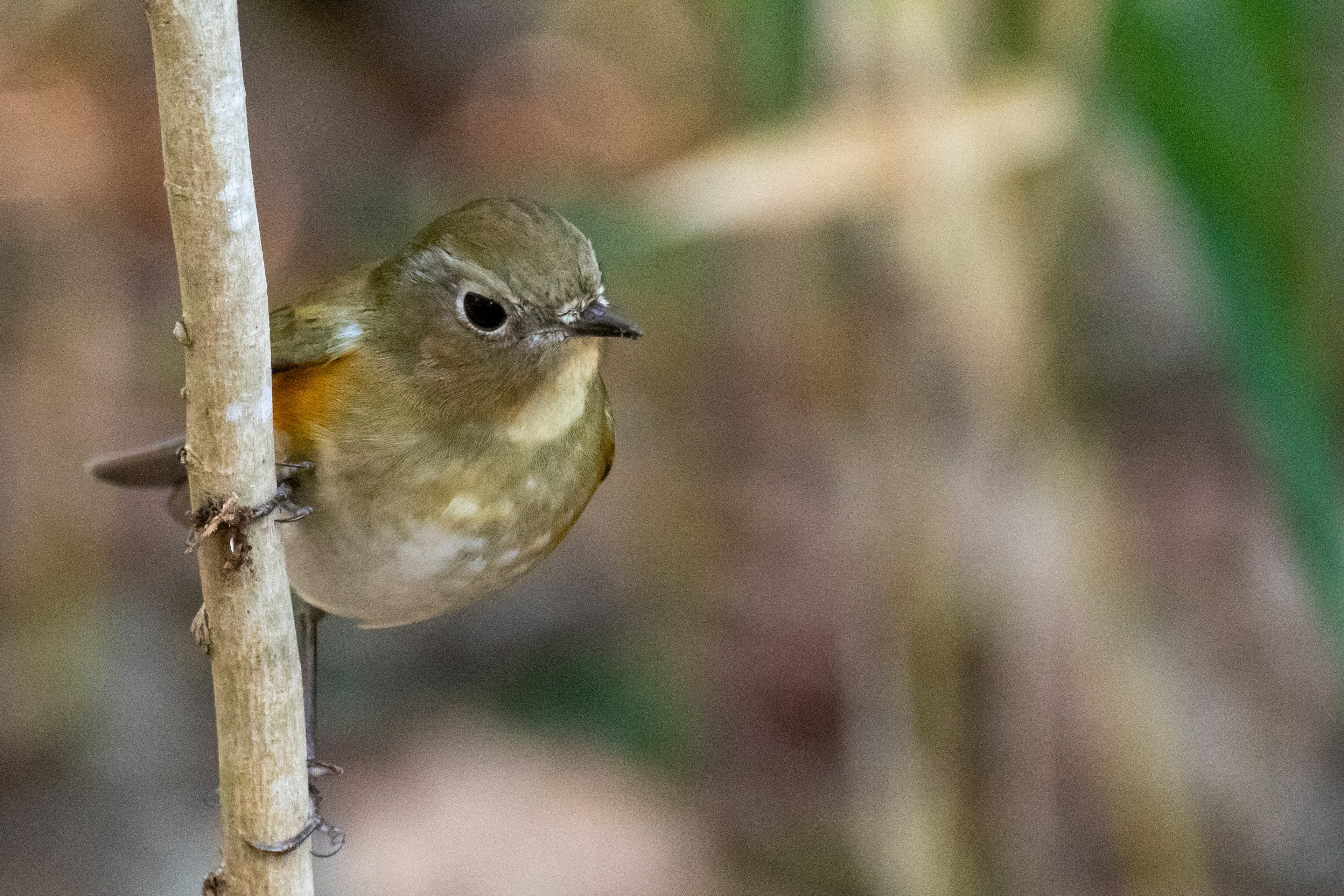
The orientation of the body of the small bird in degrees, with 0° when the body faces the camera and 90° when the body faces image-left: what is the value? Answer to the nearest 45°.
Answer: approximately 315°

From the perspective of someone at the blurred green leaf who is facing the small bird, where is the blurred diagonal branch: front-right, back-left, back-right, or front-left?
front-right

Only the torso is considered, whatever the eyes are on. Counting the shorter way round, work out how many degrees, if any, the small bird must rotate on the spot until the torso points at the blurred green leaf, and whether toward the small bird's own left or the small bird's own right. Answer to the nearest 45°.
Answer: approximately 45° to the small bird's own left

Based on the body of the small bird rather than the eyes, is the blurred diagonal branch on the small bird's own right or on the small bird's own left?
on the small bird's own left

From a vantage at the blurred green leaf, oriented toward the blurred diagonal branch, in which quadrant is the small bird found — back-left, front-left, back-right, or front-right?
front-left
